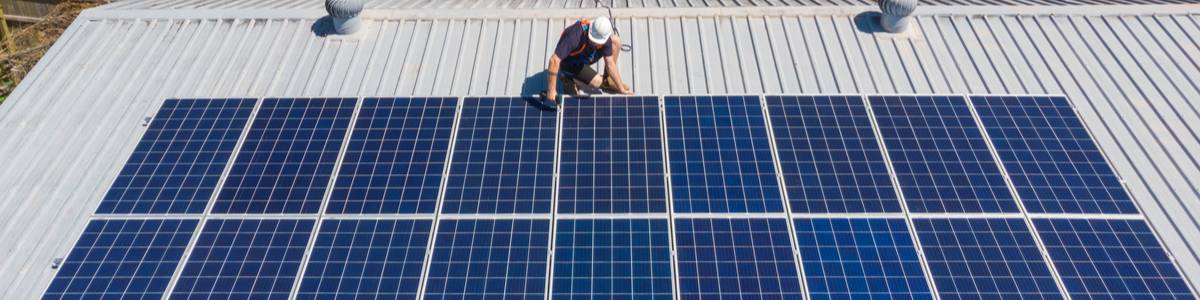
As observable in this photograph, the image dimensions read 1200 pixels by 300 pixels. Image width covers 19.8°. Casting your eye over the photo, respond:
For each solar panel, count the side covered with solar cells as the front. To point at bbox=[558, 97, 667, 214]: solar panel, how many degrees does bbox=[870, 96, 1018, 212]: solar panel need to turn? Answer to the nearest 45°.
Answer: approximately 90° to its right

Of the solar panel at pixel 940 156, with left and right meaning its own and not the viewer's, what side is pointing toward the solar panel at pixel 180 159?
right

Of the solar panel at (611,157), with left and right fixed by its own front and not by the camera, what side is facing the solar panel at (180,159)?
right

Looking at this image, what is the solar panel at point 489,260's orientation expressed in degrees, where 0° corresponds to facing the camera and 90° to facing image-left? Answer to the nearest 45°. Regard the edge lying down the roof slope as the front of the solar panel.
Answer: approximately 0°

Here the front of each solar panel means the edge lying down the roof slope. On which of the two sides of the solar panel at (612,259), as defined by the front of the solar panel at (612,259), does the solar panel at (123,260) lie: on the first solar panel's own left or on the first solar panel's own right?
on the first solar panel's own right
